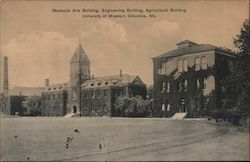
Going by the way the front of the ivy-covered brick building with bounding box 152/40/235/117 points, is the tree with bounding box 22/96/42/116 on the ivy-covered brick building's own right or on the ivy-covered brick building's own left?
on the ivy-covered brick building's own right

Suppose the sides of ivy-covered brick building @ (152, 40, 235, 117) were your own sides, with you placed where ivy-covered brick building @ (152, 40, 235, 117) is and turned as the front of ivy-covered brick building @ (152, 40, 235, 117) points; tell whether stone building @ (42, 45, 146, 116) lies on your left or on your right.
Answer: on your right

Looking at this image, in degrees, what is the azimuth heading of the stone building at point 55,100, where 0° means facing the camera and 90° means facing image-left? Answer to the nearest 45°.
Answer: approximately 0°

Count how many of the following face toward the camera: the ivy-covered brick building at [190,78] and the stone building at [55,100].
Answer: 2

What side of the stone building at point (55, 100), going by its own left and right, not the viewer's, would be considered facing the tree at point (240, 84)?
left
